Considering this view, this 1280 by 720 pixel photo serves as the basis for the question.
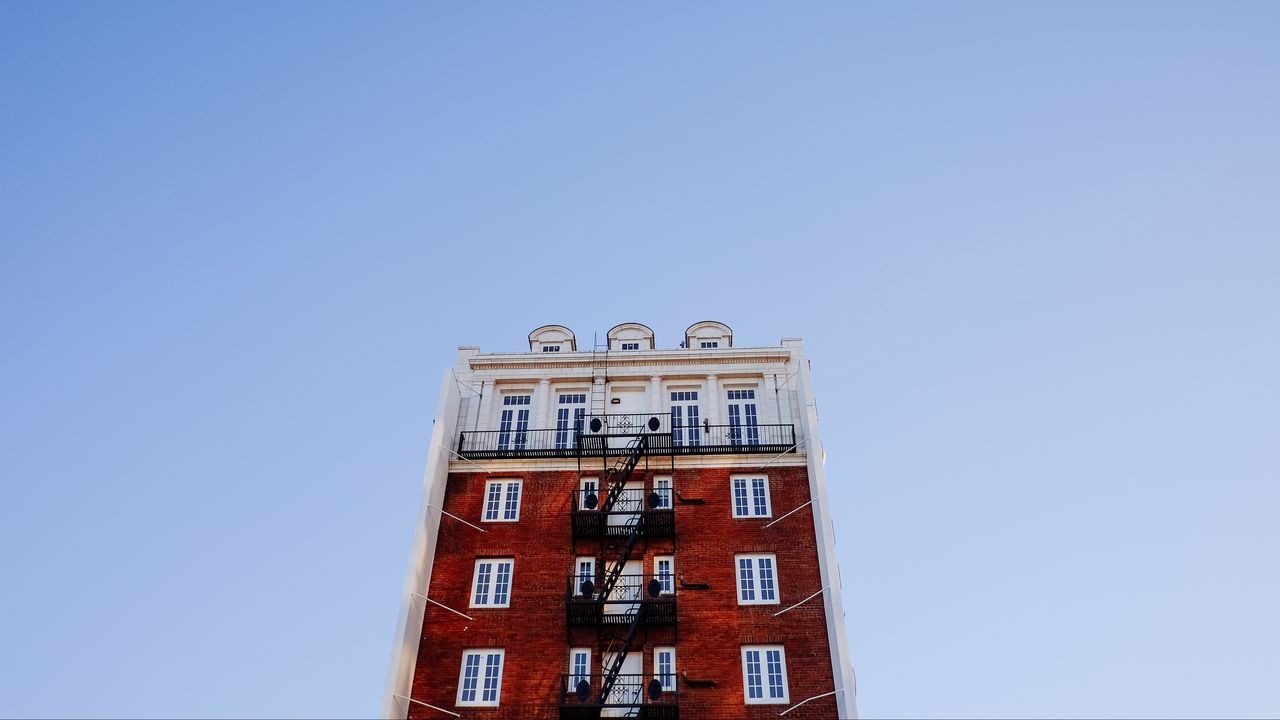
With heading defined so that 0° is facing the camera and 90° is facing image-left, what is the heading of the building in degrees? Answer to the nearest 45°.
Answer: approximately 0°
